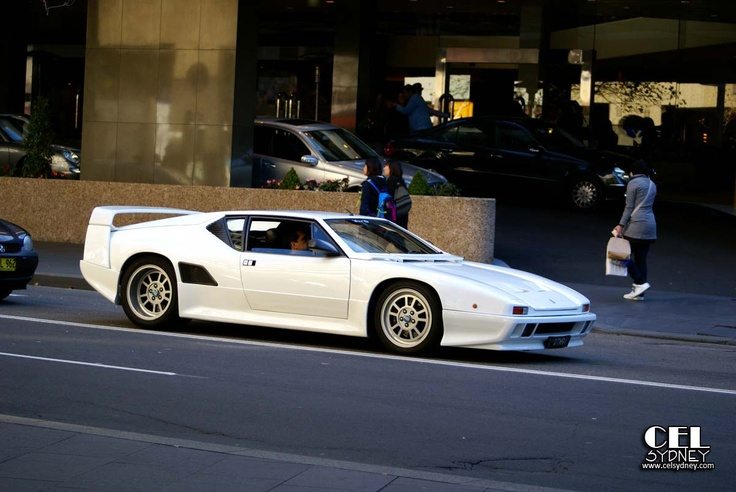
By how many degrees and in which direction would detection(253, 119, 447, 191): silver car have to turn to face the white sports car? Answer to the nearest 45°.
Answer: approximately 45° to its right

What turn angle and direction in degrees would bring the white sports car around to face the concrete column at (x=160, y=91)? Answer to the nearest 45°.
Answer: approximately 135° to its left

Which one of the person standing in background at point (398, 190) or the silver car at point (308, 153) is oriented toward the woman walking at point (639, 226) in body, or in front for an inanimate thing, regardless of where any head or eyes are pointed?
the silver car

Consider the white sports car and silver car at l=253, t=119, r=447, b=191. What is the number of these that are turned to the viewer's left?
0

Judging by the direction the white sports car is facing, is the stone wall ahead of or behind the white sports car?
behind

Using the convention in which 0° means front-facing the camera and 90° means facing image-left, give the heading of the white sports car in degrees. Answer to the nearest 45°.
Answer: approximately 315°
